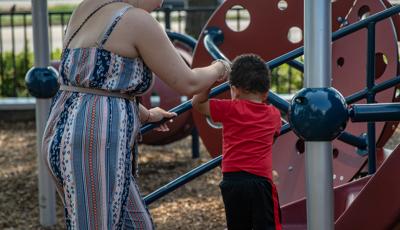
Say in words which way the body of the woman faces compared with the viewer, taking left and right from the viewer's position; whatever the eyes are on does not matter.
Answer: facing away from the viewer and to the right of the viewer

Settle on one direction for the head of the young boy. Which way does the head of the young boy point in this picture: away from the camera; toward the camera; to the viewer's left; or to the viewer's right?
away from the camera

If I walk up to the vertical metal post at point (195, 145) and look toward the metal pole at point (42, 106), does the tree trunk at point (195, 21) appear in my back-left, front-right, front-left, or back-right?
back-right

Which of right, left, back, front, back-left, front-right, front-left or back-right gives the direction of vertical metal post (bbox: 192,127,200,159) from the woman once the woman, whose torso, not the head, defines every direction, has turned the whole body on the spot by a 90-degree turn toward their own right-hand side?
back-left

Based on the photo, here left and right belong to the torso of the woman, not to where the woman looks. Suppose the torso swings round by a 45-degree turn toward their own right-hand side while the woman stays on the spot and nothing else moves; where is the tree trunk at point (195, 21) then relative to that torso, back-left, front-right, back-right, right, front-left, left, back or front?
left

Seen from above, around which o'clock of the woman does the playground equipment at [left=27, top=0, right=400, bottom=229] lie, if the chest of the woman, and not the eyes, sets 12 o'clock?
The playground equipment is roughly at 12 o'clock from the woman.
